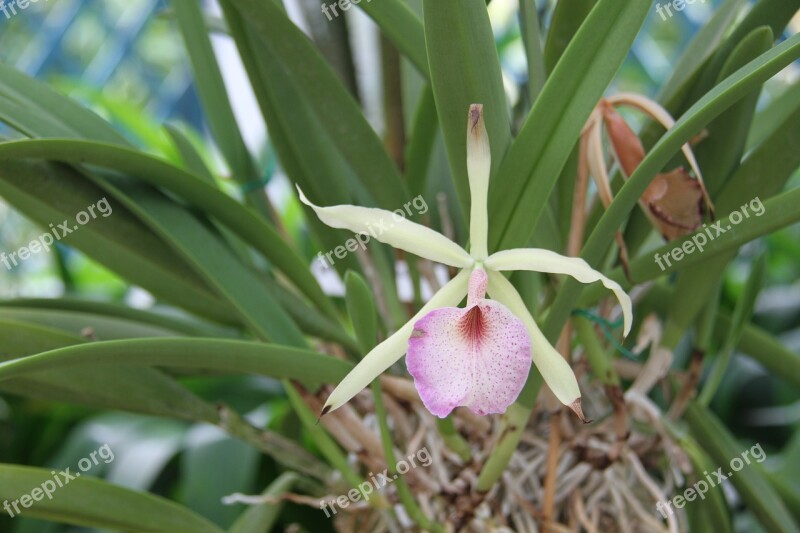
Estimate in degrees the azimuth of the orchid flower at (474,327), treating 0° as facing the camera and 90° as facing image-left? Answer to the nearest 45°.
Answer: approximately 0°
